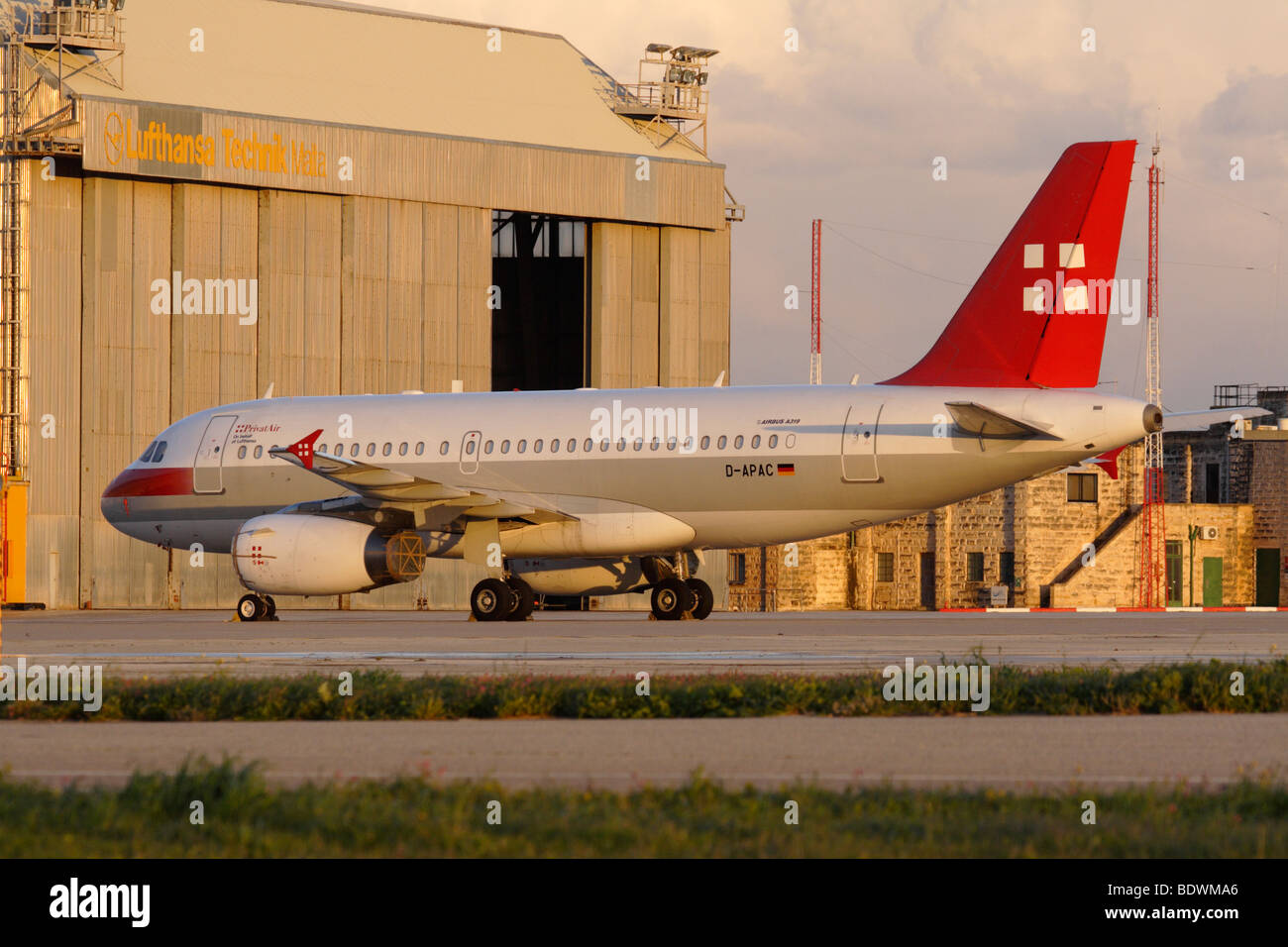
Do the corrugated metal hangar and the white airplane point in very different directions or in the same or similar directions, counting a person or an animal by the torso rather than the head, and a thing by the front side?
very different directions

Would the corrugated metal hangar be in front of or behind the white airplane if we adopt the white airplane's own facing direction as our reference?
in front

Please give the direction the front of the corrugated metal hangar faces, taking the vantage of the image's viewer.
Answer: facing the viewer and to the right of the viewer

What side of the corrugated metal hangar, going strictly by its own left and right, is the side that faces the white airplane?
front

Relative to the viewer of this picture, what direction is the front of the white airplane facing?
facing away from the viewer and to the left of the viewer
